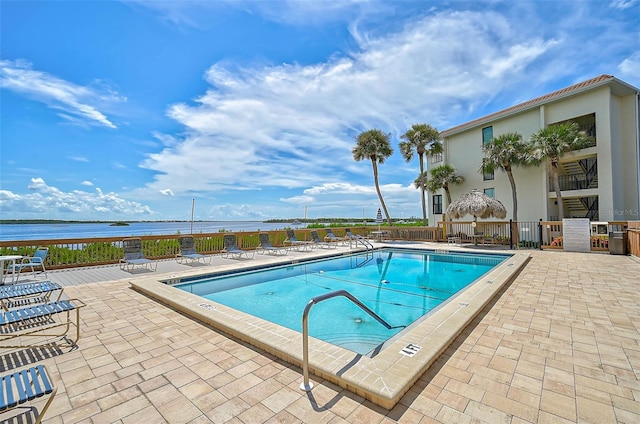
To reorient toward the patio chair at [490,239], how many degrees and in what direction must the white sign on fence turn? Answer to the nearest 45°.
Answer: approximately 90° to its right

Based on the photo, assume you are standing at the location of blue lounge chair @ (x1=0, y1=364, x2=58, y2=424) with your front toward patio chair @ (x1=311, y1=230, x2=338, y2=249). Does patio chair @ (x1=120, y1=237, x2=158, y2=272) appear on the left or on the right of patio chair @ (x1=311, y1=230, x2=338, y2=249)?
left

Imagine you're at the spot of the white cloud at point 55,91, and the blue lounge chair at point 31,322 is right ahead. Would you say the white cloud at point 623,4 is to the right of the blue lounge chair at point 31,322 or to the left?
left

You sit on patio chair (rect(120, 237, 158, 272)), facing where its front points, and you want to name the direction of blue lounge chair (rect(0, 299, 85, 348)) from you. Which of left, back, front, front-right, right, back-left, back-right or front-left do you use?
front-right

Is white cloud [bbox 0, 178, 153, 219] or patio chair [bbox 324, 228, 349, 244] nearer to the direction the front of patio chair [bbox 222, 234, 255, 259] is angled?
the patio chair
